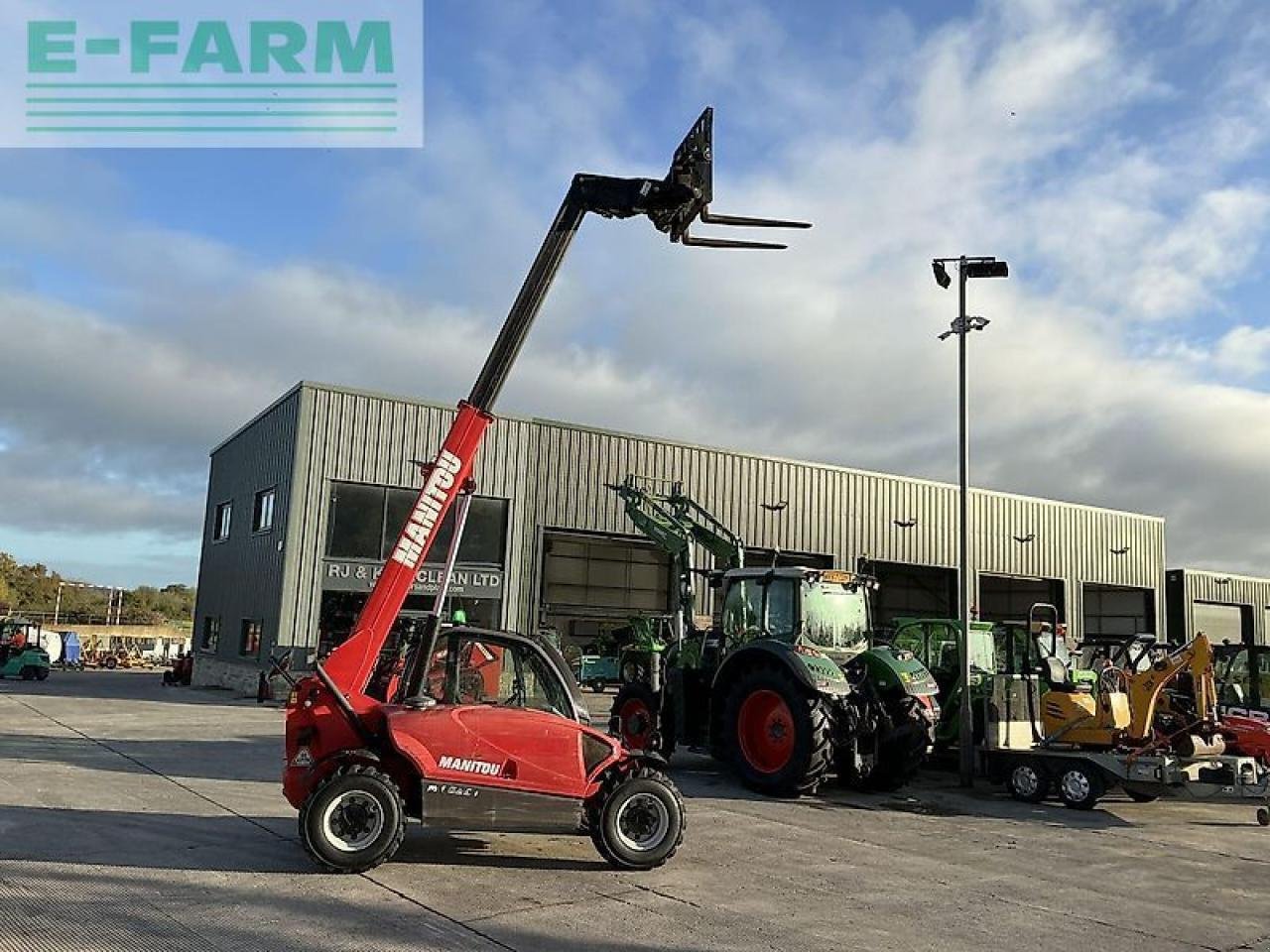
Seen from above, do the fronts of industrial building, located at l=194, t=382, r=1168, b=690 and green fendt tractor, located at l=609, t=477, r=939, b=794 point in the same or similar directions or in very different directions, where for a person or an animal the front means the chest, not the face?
very different directions

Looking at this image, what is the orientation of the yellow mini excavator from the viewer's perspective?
to the viewer's right

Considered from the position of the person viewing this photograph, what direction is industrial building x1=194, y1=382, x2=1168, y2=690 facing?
facing the viewer and to the right of the viewer

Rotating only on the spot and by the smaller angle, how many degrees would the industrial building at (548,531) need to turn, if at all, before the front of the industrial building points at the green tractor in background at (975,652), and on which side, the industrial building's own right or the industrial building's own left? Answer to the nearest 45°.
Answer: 0° — it already faces it

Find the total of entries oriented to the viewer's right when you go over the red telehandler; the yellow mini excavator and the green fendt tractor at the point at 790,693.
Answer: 2

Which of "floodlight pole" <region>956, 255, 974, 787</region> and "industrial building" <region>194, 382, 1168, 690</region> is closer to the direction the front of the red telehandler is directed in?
the floodlight pole

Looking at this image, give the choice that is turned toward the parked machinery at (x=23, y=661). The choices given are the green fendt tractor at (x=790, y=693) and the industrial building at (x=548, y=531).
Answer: the green fendt tractor

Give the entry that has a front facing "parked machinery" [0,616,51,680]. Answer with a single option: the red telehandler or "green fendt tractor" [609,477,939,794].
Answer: the green fendt tractor

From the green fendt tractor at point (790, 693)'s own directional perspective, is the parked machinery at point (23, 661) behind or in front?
in front

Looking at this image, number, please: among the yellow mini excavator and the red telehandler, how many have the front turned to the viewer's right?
2

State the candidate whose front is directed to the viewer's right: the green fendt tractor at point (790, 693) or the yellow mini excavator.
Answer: the yellow mini excavator

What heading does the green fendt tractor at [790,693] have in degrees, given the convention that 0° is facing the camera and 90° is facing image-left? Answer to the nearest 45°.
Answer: approximately 135°

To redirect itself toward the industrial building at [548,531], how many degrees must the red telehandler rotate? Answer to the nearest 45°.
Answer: approximately 90° to its left

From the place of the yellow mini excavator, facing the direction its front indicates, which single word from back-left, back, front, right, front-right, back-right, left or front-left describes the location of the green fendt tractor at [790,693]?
back

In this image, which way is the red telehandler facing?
to the viewer's right
